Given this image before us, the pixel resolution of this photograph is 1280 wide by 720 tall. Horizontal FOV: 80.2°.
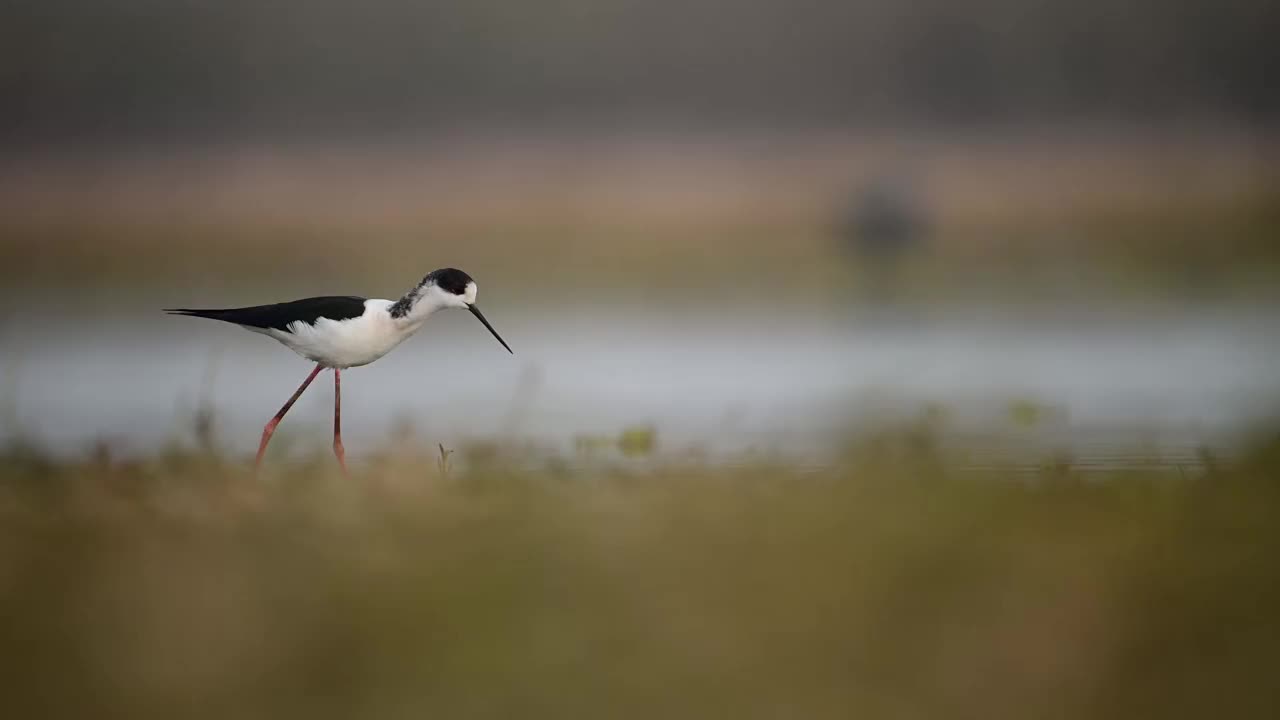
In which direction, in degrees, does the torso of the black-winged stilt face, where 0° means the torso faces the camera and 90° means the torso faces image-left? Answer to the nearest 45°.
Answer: approximately 270°
